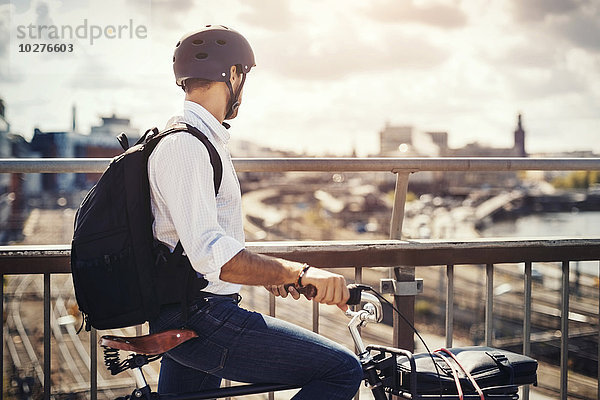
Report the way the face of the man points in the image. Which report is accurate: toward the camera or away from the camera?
away from the camera

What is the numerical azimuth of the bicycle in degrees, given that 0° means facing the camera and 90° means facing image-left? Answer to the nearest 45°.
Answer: approximately 270°

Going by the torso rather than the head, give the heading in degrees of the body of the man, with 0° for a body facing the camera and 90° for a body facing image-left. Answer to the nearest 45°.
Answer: approximately 270°
